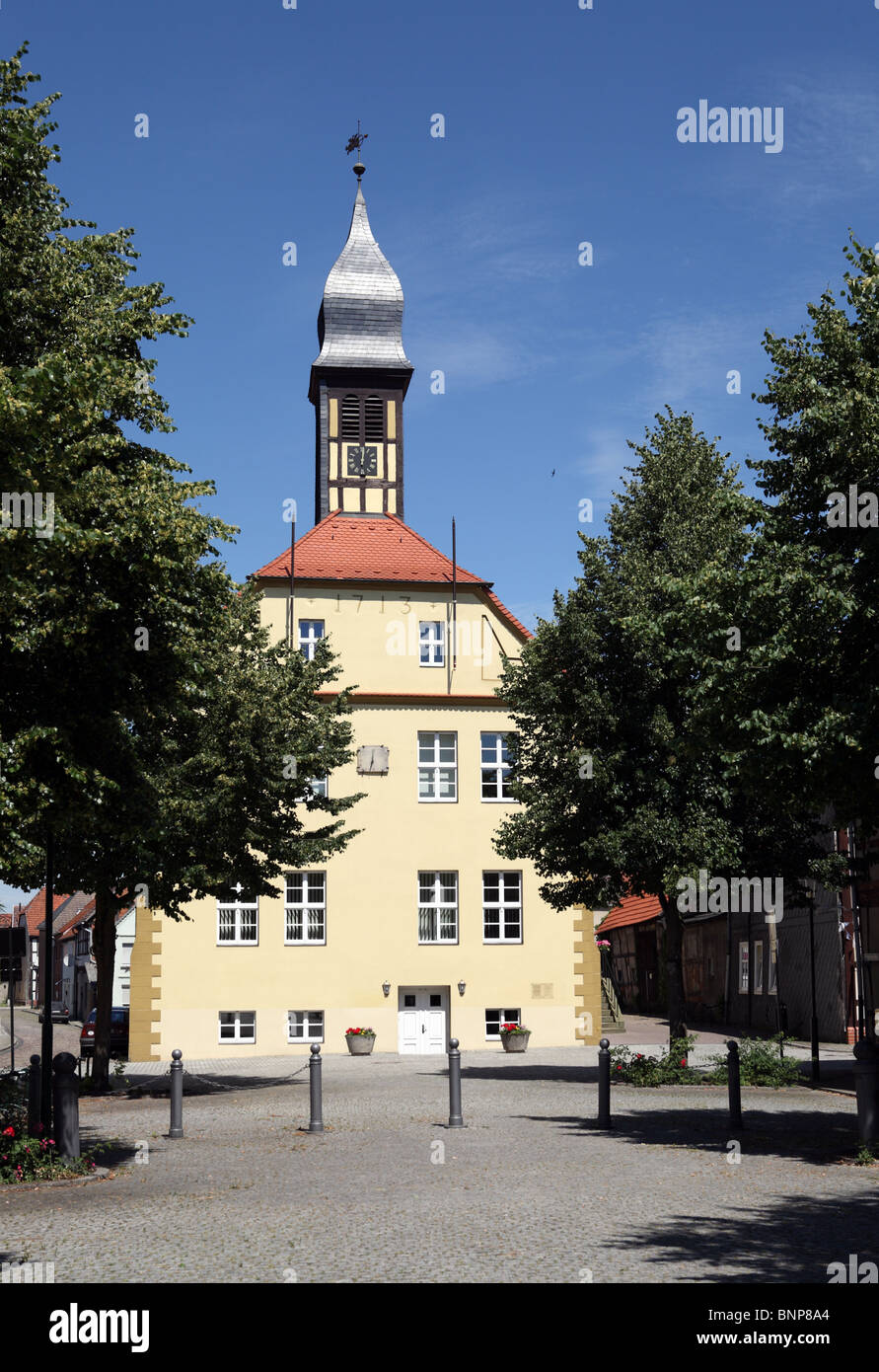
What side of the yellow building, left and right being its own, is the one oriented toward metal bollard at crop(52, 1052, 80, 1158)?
front

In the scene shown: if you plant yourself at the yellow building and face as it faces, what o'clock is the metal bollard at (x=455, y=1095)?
The metal bollard is roughly at 12 o'clock from the yellow building.

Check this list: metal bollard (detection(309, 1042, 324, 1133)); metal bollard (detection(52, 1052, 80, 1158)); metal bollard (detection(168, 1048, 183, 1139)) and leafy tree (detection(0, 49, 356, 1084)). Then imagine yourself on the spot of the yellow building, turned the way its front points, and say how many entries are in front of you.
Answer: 4

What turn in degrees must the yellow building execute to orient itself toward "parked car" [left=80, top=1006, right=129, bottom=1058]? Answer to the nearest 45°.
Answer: approximately 90° to its right

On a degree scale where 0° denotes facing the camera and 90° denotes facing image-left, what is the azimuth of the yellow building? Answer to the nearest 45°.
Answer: approximately 0°

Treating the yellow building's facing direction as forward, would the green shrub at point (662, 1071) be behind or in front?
in front

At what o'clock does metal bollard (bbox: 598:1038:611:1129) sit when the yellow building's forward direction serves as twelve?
The metal bollard is roughly at 12 o'clock from the yellow building.

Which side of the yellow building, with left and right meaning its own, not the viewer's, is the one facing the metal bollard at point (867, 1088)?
front
